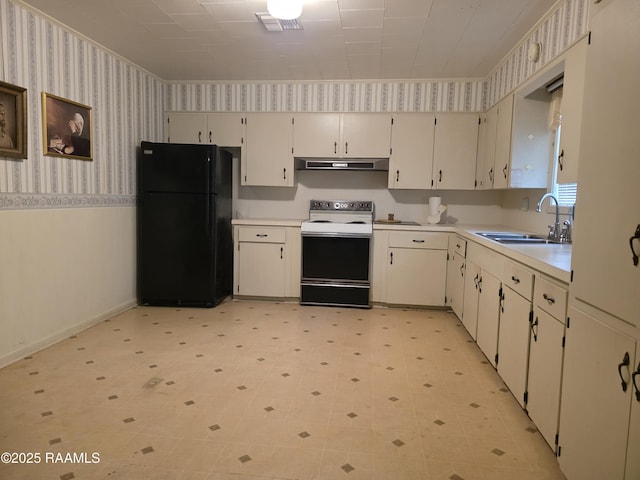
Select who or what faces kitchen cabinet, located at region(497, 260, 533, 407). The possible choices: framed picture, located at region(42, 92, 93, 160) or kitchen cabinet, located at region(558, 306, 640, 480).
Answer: the framed picture

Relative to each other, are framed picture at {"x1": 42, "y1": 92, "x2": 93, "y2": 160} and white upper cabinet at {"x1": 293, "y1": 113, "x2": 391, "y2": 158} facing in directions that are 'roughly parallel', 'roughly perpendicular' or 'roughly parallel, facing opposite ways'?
roughly perpendicular

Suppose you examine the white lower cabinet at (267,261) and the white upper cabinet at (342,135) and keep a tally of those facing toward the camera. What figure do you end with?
2

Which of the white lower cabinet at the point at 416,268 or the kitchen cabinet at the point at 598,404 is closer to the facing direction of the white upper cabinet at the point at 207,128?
the kitchen cabinet

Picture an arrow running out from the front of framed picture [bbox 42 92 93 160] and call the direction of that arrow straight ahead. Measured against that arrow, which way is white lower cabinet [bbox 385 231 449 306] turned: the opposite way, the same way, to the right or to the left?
to the right

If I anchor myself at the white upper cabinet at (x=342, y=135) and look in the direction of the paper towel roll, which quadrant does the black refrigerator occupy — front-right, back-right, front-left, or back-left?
back-right

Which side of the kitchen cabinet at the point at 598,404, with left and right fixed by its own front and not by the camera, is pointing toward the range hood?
right

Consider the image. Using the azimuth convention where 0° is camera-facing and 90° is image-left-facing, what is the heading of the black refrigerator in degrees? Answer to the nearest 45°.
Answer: approximately 0°

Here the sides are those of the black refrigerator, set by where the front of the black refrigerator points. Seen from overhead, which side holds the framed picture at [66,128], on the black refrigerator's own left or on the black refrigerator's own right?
on the black refrigerator's own right

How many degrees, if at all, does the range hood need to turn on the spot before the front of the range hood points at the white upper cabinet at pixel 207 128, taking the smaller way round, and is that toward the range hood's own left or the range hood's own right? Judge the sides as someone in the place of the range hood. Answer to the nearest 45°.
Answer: approximately 90° to the range hood's own right
